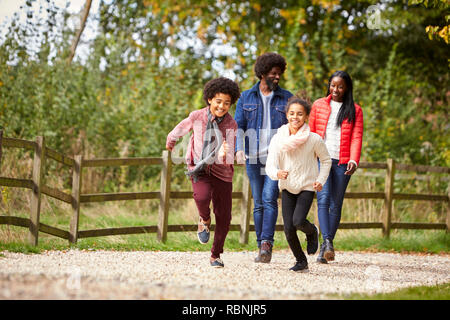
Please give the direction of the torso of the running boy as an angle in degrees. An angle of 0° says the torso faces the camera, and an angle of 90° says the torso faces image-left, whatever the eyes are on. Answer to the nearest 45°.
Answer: approximately 0°

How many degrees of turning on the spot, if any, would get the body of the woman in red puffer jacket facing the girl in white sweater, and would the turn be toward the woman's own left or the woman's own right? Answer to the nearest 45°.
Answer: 0° — they already face them

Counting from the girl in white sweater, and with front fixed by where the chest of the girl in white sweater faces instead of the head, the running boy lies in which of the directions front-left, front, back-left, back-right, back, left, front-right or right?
right

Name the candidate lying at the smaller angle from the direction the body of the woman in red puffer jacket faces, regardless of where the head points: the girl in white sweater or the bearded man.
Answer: the girl in white sweater

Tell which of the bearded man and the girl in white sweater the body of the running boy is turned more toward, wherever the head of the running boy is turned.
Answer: the girl in white sweater

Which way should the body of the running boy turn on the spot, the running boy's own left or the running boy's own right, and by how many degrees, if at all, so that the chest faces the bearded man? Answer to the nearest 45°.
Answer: approximately 135° to the running boy's own left
